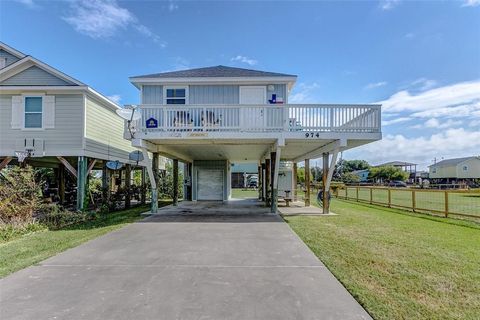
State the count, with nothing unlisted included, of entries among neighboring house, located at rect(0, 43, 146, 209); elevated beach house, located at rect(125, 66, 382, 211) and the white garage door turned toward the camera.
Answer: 3

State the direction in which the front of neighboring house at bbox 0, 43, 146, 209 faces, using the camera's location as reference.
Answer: facing the viewer

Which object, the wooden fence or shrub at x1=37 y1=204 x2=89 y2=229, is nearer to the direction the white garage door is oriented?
the shrub

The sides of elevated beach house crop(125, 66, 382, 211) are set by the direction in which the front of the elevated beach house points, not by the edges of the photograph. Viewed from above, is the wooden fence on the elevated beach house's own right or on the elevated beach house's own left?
on the elevated beach house's own left

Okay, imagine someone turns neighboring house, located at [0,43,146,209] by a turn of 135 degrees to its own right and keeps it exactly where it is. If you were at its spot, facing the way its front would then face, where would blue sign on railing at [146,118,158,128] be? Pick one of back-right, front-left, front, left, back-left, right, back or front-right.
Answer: back

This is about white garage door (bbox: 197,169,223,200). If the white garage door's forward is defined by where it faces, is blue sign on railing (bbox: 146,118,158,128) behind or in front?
in front

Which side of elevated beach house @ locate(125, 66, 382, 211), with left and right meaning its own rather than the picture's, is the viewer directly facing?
front

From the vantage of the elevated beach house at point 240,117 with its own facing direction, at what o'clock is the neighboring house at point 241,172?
The neighboring house is roughly at 6 o'clock from the elevated beach house.

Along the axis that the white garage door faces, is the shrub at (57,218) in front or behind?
in front

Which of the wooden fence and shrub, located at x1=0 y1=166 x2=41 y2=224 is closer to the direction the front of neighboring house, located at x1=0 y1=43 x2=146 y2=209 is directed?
the shrub

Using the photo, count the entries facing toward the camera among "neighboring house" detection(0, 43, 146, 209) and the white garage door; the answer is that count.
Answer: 2

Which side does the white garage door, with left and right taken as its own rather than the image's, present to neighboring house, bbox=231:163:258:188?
back

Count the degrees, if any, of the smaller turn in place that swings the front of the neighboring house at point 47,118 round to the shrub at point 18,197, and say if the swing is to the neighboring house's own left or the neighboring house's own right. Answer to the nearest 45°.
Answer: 0° — it already faces it

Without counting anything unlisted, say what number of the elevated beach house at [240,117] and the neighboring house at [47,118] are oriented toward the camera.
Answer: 2

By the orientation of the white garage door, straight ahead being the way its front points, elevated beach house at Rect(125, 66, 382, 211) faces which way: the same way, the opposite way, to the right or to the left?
the same way

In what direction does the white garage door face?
toward the camera

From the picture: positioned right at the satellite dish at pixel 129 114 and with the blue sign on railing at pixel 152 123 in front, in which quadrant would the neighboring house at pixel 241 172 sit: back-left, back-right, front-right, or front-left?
front-left

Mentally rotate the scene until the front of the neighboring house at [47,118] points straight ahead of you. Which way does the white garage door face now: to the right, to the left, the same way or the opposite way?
the same way

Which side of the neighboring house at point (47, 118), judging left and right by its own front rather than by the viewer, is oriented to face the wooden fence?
left
